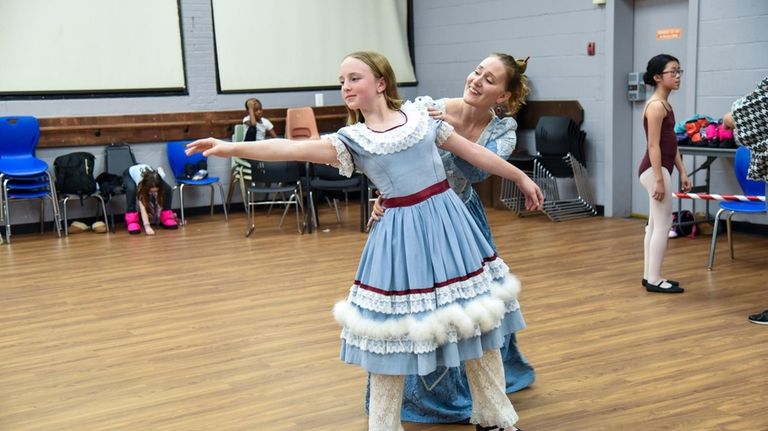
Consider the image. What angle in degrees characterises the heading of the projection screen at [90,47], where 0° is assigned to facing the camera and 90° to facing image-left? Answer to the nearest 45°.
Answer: approximately 0°

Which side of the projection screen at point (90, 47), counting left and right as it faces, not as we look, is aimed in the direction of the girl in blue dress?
front

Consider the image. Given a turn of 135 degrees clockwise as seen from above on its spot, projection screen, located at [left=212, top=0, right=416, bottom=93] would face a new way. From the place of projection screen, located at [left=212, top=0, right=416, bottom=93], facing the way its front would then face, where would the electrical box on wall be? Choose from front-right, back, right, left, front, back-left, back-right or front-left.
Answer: back

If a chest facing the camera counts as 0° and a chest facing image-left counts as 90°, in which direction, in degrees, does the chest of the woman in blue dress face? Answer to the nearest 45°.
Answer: approximately 45°

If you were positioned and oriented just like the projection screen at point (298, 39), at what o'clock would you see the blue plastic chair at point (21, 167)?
The blue plastic chair is roughly at 2 o'clock from the projection screen.

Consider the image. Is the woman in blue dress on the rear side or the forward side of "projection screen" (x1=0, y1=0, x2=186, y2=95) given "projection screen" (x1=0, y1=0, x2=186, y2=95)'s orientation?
on the forward side

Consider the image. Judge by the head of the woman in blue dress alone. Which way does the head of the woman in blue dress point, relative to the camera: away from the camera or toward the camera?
toward the camera

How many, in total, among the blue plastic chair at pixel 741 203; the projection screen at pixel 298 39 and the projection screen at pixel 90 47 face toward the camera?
2

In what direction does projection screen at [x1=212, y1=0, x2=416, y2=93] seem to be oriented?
toward the camera

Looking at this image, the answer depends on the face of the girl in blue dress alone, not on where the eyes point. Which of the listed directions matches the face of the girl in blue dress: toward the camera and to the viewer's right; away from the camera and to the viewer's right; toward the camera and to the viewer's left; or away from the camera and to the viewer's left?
toward the camera and to the viewer's left

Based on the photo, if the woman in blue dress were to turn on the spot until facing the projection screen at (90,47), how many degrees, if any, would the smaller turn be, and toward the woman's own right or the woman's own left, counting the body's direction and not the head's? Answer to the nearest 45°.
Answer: approximately 90° to the woman's own right
